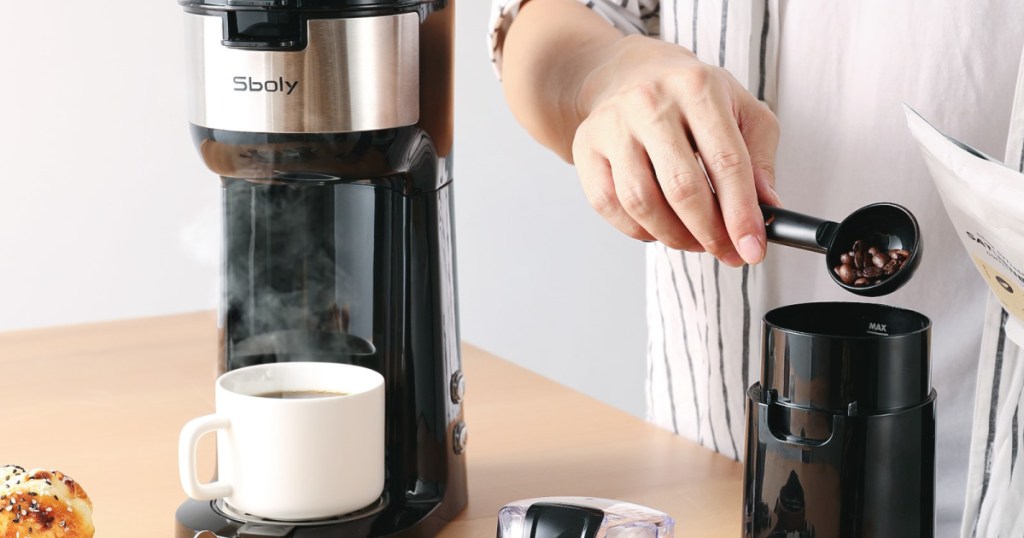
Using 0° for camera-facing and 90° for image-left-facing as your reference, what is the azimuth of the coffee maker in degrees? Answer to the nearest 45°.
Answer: approximately 45°

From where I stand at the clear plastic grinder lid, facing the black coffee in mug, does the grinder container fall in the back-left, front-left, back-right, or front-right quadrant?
back-right
